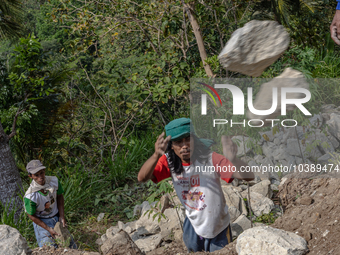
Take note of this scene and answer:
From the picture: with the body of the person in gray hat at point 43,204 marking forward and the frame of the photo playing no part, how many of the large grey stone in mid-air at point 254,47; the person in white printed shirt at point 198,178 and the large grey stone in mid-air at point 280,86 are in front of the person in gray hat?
3

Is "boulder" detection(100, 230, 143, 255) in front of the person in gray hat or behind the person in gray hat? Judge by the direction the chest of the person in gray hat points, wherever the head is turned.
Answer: in front

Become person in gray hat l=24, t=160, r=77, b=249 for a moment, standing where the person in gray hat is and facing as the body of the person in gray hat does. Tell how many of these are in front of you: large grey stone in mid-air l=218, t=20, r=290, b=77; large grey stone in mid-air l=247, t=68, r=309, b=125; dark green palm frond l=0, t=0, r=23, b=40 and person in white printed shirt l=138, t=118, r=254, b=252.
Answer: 3

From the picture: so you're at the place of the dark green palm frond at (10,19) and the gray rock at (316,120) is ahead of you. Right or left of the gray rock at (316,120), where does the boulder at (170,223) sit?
right

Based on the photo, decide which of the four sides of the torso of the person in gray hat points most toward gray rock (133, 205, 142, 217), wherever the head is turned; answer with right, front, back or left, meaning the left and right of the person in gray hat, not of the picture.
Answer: left

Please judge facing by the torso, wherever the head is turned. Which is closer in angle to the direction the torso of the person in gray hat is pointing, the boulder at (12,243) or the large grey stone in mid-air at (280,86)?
the large grey stone in mid-air

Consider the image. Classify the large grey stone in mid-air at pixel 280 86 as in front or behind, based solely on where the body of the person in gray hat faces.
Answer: in front

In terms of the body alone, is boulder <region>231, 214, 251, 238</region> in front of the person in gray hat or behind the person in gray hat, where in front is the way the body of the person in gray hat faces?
in front

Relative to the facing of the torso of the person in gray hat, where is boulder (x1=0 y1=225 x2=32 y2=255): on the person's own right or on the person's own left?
on the person's own right

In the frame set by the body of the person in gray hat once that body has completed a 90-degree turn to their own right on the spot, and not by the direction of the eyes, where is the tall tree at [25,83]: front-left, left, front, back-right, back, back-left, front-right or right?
back-right
